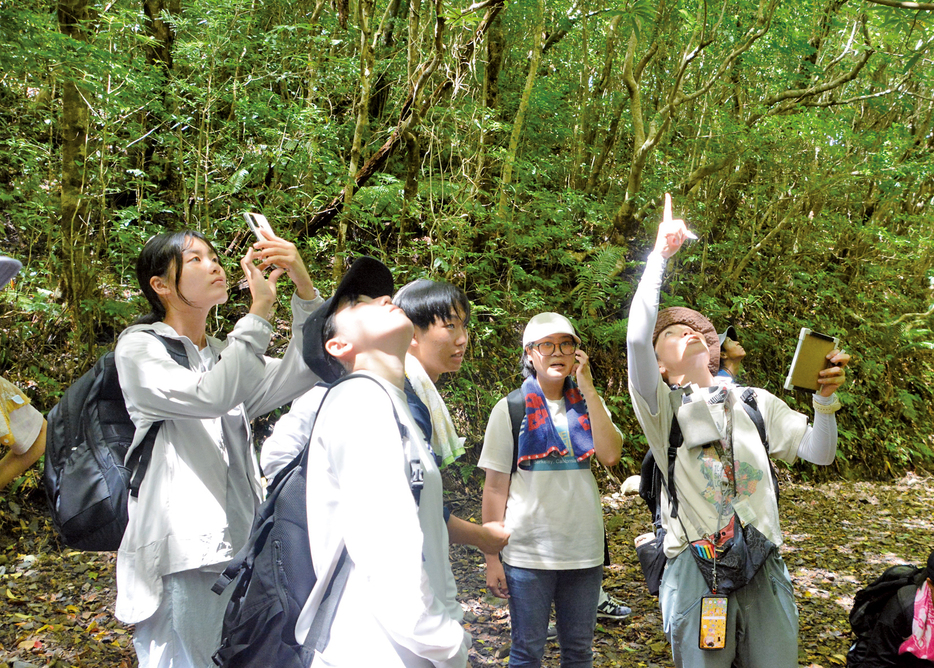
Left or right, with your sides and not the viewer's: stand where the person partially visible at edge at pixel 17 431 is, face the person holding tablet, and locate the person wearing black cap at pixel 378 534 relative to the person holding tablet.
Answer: right

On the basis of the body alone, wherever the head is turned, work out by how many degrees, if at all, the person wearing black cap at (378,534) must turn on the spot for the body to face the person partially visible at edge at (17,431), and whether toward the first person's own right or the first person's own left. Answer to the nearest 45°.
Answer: approximately 135° to the first person's own left

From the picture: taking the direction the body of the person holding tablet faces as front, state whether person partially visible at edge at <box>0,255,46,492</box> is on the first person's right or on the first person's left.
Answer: on the first person's right

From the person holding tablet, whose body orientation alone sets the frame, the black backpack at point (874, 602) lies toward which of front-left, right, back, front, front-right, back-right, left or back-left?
back-left

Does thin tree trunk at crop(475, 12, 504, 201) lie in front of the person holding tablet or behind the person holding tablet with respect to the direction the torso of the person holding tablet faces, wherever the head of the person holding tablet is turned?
behind

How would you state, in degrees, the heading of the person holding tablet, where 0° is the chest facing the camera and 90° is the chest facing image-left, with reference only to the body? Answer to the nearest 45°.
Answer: approximately 0°

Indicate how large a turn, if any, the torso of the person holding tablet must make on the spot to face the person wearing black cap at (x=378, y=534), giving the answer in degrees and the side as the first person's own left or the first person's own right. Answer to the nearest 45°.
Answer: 0° — they already face them
